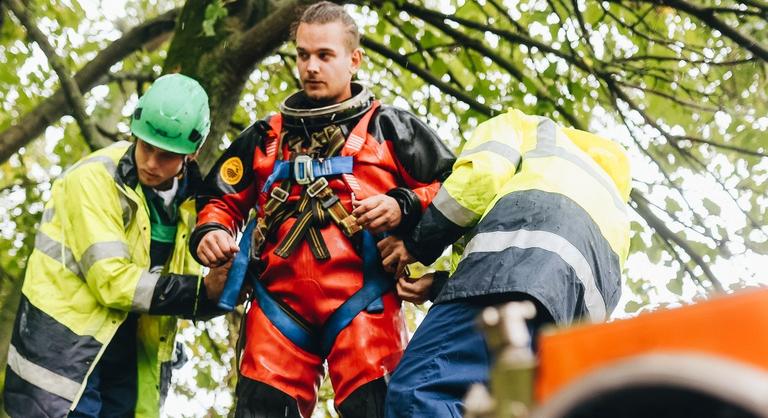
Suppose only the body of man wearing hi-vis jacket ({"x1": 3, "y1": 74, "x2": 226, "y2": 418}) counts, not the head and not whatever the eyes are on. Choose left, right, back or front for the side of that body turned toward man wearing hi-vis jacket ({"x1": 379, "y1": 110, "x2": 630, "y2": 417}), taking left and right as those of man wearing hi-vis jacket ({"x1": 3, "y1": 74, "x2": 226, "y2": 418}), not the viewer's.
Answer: front

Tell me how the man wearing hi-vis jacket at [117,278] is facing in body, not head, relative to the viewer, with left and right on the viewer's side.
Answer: facing the viewer and to the right of the viewer

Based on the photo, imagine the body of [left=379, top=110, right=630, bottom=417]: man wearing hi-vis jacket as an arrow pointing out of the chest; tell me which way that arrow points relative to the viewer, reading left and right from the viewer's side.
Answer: facing away from the viewer and to the left of the viewer
